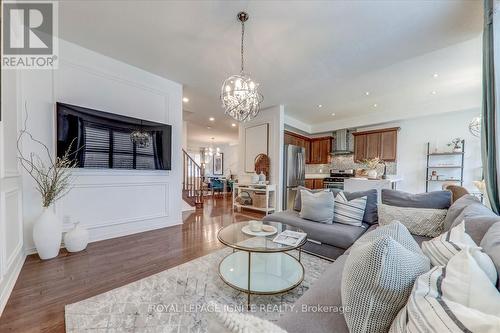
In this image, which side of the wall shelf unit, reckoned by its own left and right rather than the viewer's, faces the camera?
front

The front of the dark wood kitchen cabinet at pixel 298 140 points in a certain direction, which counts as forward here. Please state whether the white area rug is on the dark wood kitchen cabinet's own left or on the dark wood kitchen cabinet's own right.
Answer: on the dark wood kitchen cabinet's own right

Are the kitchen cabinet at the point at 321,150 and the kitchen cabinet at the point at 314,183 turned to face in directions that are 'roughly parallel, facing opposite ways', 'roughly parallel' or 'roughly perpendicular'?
roughly parallel

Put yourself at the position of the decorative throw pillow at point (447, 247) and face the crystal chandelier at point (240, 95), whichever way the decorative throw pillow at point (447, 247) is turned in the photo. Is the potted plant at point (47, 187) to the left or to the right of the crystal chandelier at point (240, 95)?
left

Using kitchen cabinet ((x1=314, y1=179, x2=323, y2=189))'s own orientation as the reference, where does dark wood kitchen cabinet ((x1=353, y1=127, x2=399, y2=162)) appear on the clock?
The dark wood kitchen cabinet is roughly at 9 o'clock from the kitchen cabinet.

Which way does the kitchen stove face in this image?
toward the camera

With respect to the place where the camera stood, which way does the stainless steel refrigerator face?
facing the viewer and to the right of the viewer

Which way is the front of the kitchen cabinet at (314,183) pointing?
toward the camera

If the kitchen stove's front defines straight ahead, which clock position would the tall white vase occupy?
The tall white vase is roughly at 1 o'clock from the kitchen stove.

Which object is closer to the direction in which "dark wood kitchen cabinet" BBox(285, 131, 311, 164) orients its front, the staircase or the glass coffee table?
the glass coffee table

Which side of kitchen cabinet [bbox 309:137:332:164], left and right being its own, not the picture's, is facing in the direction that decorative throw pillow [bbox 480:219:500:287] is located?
front

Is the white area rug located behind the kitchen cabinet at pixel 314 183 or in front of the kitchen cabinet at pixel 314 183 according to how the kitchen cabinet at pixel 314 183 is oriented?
in front

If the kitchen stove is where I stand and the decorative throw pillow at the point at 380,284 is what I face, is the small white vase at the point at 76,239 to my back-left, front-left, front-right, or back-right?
front-right

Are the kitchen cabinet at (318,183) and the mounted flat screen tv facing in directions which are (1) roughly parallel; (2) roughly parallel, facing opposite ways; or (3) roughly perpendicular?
roughly perpendicular
